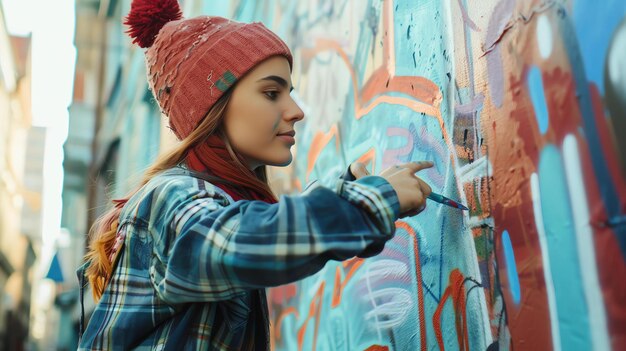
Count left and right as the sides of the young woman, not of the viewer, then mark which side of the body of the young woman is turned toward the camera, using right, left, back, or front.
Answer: right

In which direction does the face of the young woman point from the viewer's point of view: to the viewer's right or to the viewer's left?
to the viewer's right
